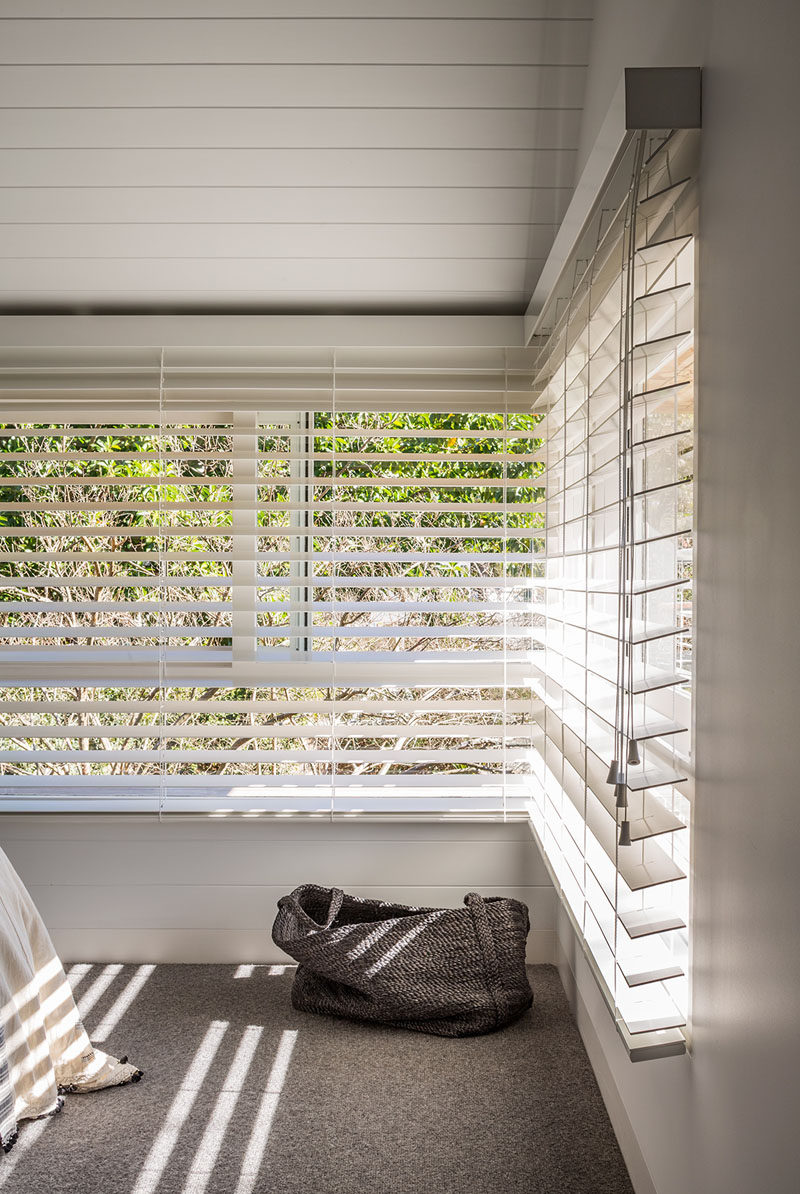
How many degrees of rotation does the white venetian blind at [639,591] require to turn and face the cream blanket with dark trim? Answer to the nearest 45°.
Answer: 0° — it already faces it

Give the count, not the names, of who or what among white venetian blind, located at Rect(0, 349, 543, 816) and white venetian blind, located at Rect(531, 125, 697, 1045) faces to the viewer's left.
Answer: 1

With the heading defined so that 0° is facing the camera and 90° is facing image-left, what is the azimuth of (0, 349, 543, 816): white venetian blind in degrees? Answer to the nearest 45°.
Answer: approximately 0°

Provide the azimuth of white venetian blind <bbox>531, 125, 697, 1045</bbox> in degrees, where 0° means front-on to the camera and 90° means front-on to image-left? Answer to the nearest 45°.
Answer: approximately 90°

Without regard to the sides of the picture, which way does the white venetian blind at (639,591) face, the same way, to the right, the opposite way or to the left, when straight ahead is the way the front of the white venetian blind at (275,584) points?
to the right
